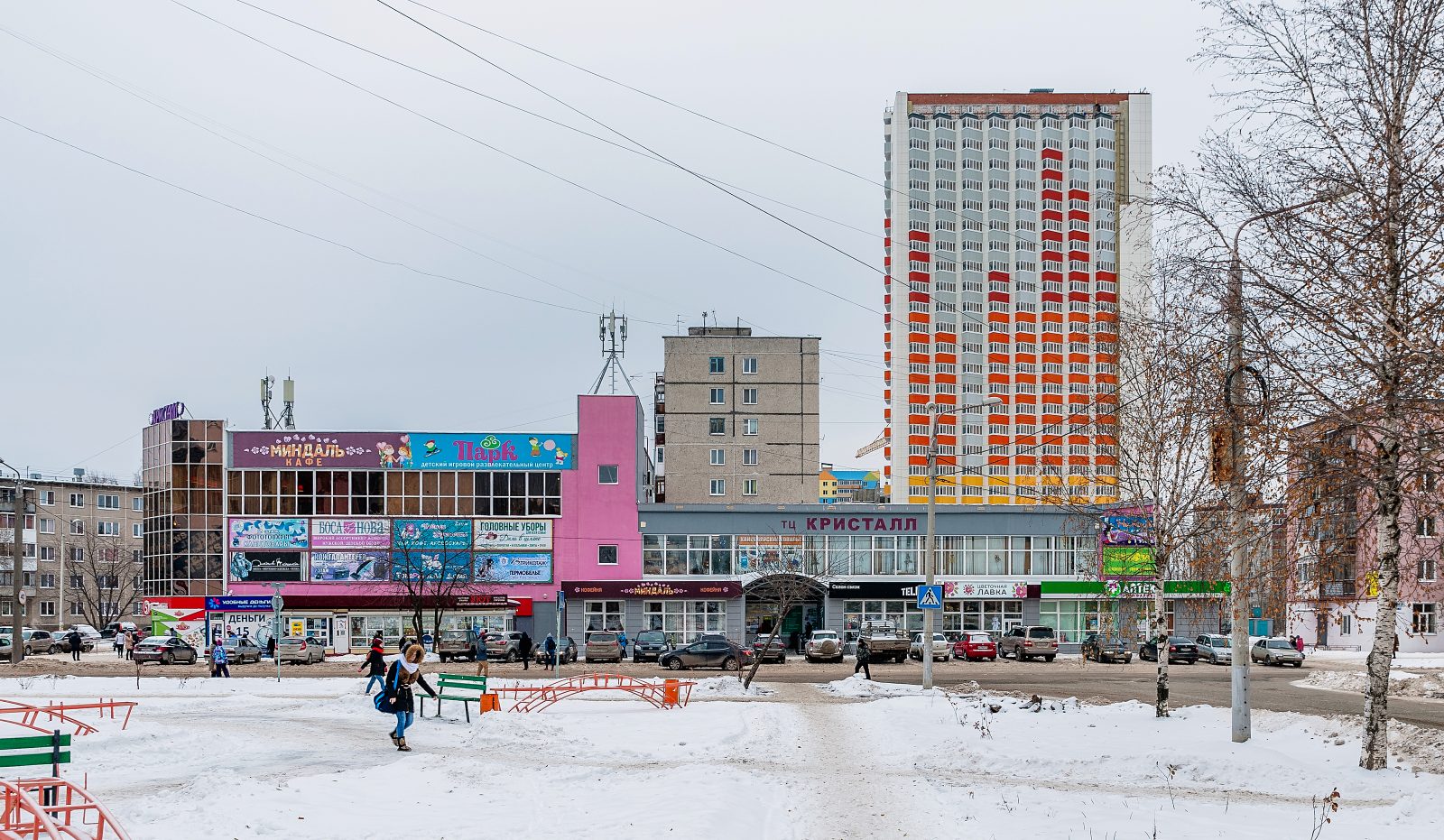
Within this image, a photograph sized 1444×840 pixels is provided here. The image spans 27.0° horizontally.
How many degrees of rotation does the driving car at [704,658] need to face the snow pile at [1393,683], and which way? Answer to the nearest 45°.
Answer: approximately 135° to its left

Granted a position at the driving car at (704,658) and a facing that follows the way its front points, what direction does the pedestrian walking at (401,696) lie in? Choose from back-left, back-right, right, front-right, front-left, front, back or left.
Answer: left

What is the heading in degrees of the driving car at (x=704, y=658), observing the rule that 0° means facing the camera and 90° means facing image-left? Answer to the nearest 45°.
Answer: approximately 90°

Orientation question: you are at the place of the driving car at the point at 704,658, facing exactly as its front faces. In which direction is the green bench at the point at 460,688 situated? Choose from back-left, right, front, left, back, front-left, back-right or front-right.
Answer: left

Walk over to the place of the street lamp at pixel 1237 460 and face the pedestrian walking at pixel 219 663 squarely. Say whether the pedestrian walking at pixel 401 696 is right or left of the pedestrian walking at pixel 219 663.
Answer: left

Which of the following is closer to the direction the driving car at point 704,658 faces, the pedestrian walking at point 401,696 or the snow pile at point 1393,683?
the pedestrian walking

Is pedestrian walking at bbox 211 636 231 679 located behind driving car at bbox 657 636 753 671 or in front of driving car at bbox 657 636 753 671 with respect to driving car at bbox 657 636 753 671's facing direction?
in front

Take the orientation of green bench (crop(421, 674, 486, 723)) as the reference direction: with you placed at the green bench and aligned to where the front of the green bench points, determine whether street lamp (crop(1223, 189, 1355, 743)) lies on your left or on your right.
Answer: on your left

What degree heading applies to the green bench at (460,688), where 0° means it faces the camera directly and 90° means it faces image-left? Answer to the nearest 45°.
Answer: approximately 45°

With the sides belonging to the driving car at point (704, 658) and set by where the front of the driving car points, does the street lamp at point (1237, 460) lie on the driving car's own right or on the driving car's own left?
on the driving car's own left
